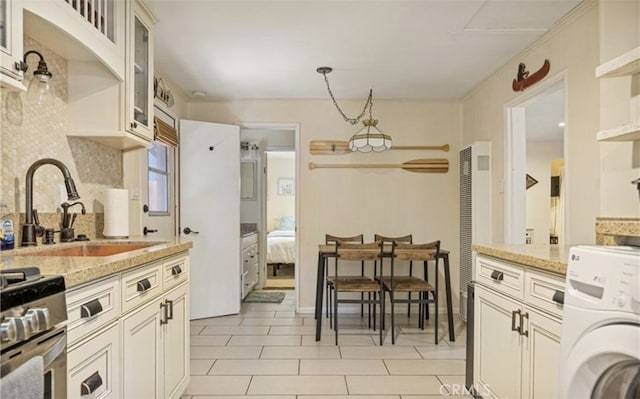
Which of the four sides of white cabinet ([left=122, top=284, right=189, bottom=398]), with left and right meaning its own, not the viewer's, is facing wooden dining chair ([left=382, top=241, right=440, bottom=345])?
left

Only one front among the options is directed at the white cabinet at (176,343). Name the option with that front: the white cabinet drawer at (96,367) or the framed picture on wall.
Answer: the framed picture on wall

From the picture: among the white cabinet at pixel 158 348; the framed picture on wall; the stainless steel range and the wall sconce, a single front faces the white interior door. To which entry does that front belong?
the framed picture on wall

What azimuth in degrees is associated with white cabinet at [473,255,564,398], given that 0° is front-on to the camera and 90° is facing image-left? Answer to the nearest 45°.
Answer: approximately 45°

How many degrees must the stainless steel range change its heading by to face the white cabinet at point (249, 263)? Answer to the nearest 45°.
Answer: approximately 90° to its left

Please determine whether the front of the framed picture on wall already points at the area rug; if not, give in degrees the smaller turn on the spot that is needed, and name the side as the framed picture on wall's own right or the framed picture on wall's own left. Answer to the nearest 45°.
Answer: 0° — it already faces it
